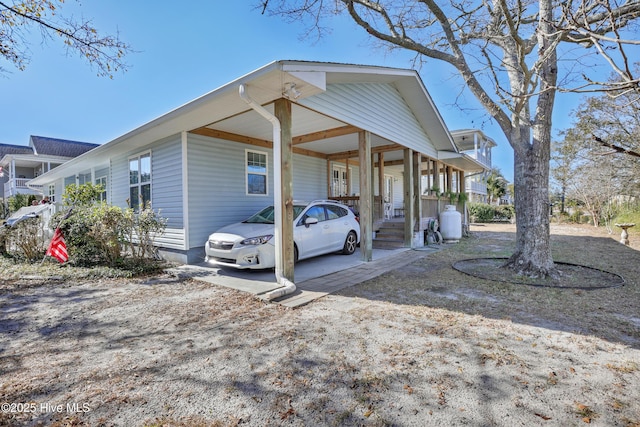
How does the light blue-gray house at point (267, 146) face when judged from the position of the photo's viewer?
facing the viewer and to the right of the viewer

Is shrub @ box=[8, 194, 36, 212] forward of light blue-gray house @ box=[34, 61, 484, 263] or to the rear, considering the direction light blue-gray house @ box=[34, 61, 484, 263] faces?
to the rear

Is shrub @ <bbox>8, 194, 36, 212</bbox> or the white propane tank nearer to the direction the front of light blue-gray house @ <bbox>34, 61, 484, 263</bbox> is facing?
the white propane tank

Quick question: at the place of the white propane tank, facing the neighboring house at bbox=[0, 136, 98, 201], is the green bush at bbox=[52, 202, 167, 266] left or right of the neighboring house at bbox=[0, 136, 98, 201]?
left

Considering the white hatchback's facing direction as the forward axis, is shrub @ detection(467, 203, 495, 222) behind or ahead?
behind

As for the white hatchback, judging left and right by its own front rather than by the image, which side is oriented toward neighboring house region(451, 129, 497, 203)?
back

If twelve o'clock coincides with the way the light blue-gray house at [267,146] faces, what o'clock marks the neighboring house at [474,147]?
The neighboring house is roughly at 9 o'clock from the light blue-gray house.

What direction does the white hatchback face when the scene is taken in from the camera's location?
facing the viewer and to the left of the viewer

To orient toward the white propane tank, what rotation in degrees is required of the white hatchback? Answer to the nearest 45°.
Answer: approximately 180°

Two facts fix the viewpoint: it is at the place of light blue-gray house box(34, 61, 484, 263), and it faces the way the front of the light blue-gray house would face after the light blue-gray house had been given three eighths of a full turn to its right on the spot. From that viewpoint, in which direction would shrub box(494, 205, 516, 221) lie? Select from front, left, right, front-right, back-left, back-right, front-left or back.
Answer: back-right

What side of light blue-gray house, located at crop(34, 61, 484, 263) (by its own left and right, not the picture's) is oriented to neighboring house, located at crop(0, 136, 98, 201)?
back

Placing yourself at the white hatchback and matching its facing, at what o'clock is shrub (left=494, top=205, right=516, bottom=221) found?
The shrub is roughly at 6 o'clock from the white hatchback.

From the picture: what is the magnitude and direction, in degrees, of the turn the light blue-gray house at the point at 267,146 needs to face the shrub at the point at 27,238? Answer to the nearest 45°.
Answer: approximately 135° to its right
